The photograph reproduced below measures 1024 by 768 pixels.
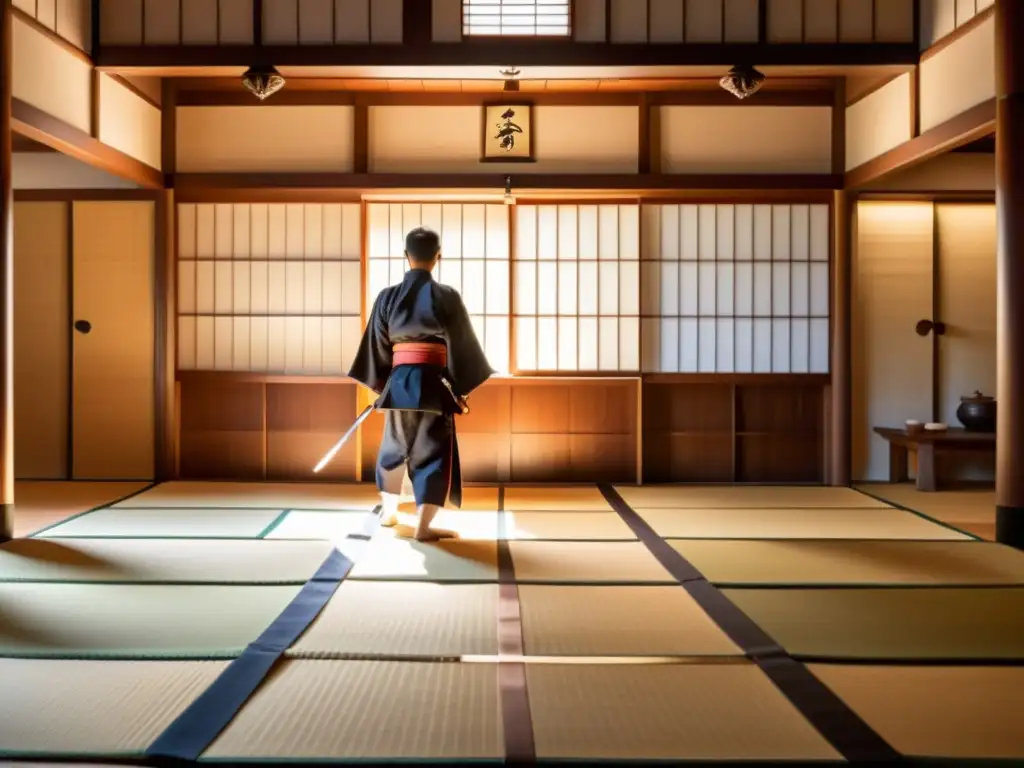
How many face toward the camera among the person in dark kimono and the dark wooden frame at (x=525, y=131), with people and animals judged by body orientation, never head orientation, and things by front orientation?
1

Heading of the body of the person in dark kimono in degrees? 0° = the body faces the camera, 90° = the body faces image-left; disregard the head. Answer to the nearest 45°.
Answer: approximately 180°

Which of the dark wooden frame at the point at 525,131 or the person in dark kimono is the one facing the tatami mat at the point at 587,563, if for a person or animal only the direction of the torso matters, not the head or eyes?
the dark wooden frame

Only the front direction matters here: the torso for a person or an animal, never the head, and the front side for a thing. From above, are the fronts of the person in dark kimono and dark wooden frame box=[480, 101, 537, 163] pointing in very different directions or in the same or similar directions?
very different directions

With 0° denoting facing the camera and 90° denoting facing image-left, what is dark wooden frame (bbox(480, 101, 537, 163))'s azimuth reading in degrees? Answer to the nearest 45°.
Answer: approximately 0°

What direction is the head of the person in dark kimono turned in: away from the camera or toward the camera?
away from the camera

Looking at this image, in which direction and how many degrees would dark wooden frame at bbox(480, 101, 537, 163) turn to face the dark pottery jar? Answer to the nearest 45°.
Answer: approximately 90° to its left

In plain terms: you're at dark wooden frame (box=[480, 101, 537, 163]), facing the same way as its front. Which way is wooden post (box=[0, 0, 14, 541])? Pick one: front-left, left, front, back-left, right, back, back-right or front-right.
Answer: front-right

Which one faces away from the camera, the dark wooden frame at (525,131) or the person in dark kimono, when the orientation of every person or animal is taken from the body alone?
the person in dark kimono

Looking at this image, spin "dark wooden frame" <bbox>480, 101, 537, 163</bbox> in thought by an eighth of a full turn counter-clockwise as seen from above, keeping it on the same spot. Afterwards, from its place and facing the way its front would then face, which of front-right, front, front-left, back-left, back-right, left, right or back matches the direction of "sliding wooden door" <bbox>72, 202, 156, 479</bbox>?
back-right
